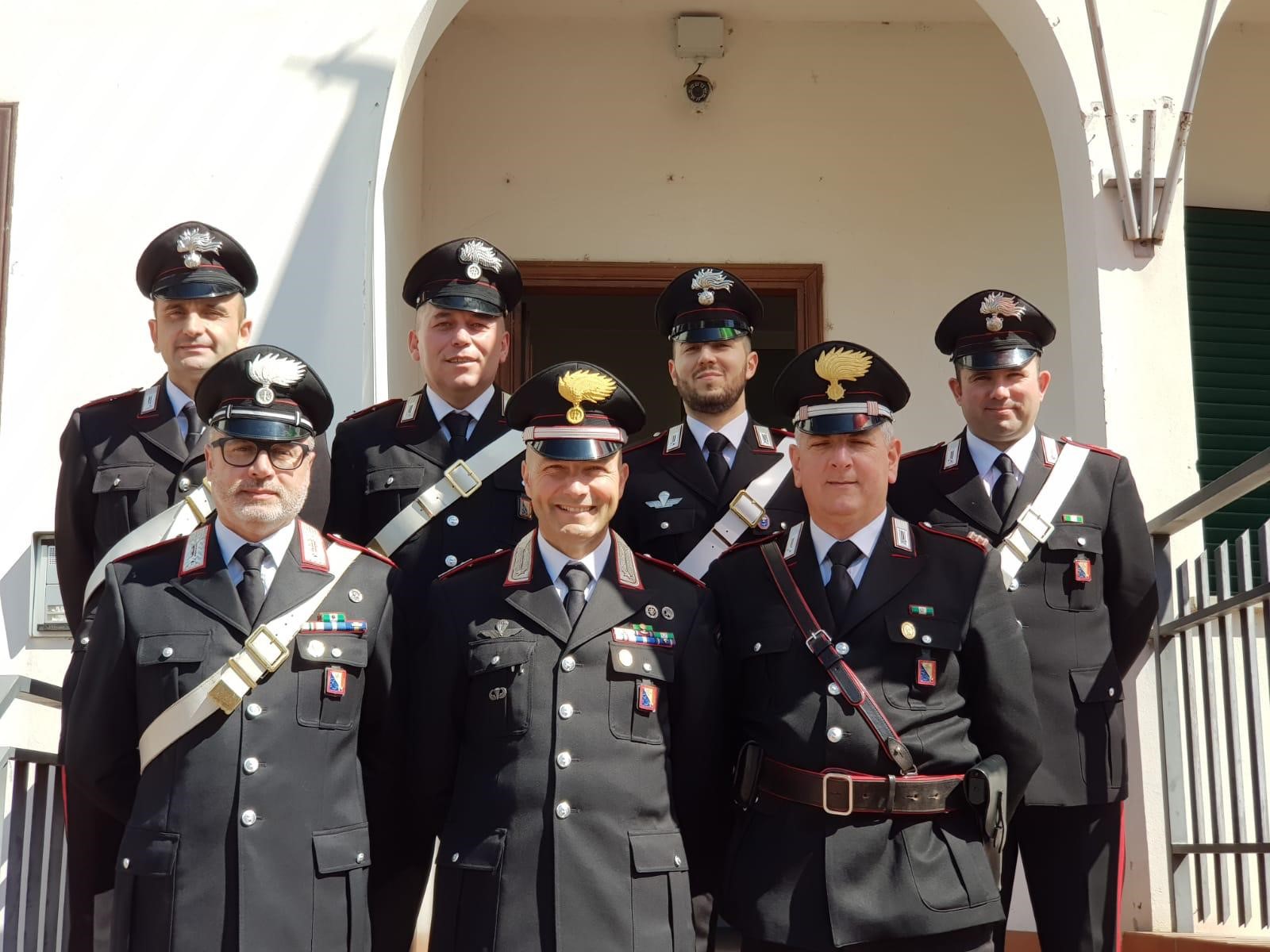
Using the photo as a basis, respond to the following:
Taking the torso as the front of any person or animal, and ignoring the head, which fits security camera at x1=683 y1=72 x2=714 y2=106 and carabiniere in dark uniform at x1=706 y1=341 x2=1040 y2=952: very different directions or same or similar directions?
same or similar directions

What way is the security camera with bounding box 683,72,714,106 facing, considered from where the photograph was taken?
facing the viewer

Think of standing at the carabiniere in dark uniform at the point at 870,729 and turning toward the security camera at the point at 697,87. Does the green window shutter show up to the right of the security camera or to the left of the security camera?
right

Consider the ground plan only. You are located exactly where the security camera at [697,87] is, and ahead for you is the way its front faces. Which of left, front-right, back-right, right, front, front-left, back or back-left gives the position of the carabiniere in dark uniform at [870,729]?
front

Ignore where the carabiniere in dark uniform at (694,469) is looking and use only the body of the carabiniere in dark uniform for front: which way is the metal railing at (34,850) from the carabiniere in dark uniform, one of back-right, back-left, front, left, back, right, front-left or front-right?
right

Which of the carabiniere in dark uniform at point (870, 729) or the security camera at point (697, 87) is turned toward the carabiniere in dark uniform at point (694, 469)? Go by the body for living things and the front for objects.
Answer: the security camera

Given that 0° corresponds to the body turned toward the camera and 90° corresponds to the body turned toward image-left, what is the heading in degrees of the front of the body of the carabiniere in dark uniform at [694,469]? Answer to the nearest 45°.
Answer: approximately 0°

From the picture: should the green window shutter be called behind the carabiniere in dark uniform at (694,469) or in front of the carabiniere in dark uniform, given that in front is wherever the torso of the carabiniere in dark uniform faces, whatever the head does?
behind

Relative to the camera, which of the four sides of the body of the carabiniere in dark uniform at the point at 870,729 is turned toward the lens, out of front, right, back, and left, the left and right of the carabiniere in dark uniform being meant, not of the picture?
front

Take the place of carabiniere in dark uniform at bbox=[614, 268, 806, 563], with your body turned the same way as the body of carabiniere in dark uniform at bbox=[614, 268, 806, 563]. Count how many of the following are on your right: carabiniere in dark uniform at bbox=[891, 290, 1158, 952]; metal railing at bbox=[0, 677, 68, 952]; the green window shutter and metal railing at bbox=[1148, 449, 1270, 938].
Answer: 1

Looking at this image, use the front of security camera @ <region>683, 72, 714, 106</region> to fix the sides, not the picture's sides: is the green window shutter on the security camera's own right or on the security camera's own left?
on the security camera's own left

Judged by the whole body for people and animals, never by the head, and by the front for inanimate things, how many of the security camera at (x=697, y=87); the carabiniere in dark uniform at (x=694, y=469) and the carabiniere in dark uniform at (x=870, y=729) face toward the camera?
3

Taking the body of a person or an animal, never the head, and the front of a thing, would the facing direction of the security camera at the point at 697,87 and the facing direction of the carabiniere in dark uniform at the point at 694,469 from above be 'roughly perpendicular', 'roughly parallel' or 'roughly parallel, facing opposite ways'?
roughly parallel

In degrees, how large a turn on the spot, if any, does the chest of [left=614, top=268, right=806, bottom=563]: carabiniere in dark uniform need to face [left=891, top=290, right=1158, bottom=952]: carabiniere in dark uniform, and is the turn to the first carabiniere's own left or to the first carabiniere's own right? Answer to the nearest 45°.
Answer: approximately 90° to the first carabiniere's own left
